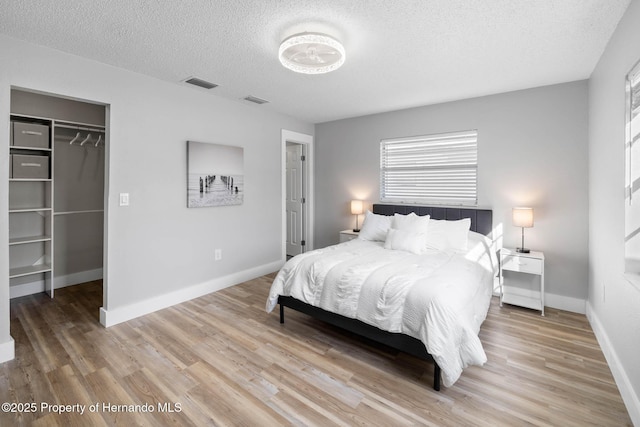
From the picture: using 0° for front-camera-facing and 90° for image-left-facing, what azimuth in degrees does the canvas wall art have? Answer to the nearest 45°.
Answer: approximately 315°

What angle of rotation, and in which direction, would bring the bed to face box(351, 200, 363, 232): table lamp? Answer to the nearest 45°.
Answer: approximately 135° to its right

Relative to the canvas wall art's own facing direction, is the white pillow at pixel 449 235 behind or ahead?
ahead

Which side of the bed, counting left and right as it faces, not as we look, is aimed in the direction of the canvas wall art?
right

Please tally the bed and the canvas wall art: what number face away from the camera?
0

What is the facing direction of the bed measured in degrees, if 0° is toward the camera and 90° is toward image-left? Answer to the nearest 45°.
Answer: approximately 45°
